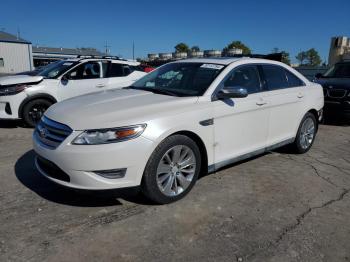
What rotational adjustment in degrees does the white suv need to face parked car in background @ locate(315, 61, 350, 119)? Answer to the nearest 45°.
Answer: approximately 135° to its left

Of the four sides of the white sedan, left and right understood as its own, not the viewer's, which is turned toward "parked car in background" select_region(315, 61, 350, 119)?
back

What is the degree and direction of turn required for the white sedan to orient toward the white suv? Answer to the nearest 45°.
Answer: approximately 90° to its right

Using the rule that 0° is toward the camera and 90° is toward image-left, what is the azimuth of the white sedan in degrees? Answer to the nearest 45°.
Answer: approximately 45°
